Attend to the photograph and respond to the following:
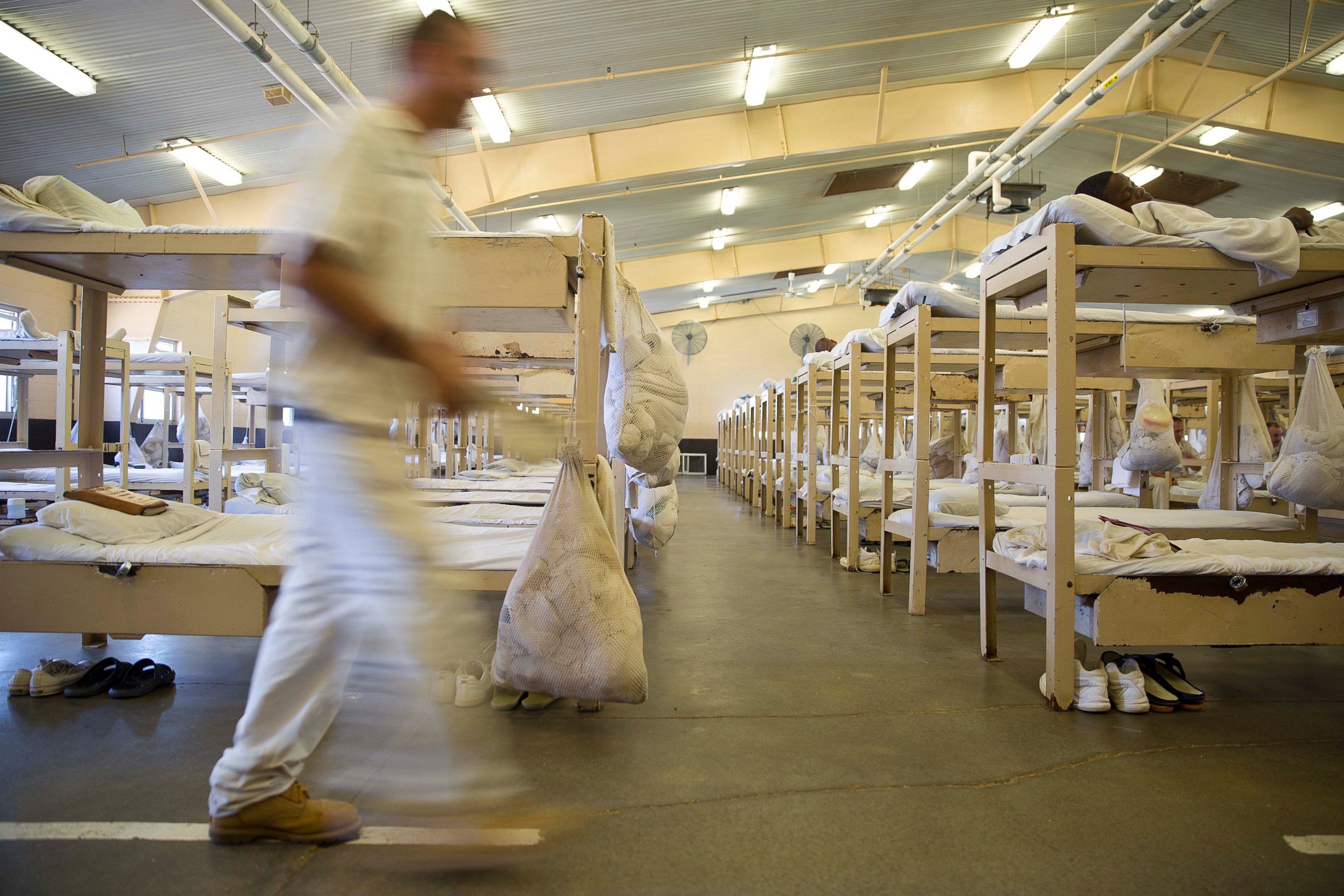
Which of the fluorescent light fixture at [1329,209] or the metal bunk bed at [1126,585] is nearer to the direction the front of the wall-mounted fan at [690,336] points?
the metal bunk bed

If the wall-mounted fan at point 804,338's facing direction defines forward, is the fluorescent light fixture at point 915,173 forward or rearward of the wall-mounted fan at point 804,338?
forward

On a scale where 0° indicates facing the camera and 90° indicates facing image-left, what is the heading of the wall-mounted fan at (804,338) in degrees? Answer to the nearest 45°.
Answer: approximately 0°

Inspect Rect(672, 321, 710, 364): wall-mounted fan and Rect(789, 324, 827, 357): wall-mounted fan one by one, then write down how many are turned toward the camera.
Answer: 2

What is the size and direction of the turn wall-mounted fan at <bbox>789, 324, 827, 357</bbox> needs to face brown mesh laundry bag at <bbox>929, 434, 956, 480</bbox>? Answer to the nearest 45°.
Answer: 0° — it already faces it

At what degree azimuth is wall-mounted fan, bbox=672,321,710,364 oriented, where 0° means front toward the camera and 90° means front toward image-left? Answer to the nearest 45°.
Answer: approximately 0°

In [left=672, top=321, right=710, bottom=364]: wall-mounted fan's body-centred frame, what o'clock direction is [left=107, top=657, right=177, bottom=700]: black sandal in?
The black sandal is roughly at 12 o'clock from the wall-mounted fan.

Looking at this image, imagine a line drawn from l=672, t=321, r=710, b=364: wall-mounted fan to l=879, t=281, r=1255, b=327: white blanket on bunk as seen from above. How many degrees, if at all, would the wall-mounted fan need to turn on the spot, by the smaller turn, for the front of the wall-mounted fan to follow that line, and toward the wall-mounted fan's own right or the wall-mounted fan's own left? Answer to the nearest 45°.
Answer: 0° — it already faces it

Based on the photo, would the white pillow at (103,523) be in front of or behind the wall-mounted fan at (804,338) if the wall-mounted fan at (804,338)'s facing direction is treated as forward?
in front

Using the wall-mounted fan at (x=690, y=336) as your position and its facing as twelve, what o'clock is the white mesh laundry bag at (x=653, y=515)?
The white mesh laundry bag is roughly at 12 o'clock from the wall-mounted fan.

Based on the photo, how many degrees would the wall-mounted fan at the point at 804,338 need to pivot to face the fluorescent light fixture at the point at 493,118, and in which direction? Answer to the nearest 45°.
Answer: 0° — it already faces it
